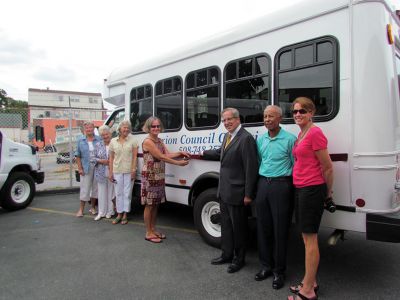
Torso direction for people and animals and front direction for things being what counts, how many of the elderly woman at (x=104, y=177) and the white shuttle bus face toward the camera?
1

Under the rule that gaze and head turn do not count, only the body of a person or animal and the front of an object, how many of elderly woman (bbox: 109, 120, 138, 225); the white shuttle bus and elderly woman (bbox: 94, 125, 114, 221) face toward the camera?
2

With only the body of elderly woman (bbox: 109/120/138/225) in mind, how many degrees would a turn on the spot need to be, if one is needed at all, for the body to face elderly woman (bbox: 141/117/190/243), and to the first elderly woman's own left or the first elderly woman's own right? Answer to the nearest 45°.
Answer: approximately 45° to the first elderly woman's own left
